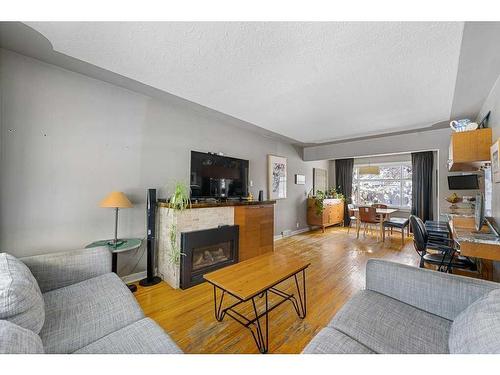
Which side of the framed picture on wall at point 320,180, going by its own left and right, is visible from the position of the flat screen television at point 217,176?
right

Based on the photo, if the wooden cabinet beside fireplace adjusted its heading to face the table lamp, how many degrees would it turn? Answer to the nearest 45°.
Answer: approximately 90° to its right

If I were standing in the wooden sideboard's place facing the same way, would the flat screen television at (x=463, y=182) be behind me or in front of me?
in front

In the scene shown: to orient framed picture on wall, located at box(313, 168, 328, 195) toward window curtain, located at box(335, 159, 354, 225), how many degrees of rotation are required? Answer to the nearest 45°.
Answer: approximately 90° to its left

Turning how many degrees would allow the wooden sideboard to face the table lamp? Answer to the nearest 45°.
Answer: approximately 90° to its right

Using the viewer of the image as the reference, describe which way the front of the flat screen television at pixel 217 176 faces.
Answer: facing the viewer and to the right of the viewer

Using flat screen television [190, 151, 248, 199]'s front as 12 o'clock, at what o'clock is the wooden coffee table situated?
The wooden coffee table is roughly at 1 o'clock from the flat screen television.

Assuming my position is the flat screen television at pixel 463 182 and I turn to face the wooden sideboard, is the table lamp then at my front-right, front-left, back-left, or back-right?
front-left

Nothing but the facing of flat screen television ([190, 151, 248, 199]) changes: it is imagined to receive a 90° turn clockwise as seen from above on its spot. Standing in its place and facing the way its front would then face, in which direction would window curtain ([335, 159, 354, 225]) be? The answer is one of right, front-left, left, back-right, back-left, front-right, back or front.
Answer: back

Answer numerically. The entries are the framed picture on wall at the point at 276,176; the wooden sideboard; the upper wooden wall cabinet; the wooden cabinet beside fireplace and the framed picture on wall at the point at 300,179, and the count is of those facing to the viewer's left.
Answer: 1

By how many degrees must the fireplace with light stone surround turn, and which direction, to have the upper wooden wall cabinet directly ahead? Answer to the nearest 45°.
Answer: approximately 45° to its left

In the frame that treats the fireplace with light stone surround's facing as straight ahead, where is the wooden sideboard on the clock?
The wooden sideboard is roughly at 9 o'clock from the fireplace with light stone surround.

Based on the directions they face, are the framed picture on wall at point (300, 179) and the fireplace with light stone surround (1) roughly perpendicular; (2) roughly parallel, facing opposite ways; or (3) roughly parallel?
roughly parallel

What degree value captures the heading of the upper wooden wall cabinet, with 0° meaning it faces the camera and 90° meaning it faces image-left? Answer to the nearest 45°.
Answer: approximately 90°

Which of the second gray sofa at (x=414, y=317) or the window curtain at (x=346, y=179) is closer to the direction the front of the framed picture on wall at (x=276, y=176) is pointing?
the second gray sofa
